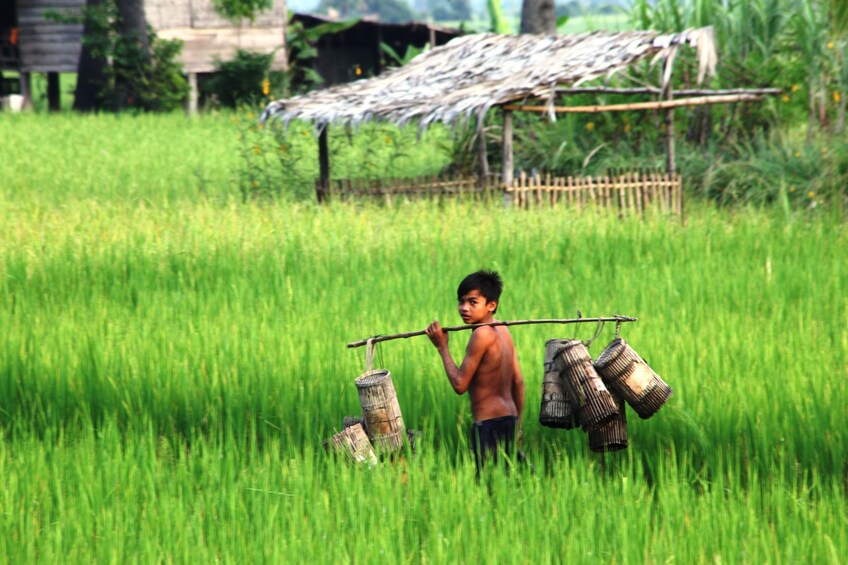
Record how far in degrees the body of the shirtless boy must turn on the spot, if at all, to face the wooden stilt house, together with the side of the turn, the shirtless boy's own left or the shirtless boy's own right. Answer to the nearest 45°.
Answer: approximately 45° to the shirtless boy's own right

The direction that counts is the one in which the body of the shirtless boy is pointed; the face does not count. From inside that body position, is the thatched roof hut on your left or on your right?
on your right

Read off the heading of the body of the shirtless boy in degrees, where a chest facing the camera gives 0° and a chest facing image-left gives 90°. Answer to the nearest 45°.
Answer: approximately 135°

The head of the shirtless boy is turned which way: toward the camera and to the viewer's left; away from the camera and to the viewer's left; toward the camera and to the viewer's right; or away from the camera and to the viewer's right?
toward the camera and to the viewer's left

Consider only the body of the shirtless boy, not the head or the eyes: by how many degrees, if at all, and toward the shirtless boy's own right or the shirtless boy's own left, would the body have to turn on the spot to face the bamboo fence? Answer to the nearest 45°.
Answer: approximately 45° to the shirtless boy's own right

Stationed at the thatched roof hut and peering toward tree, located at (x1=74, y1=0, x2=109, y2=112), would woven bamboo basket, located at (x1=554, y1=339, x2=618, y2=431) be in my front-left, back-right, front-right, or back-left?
back-left

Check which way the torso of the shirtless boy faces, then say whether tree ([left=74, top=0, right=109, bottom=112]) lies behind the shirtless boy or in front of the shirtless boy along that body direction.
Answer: in front
